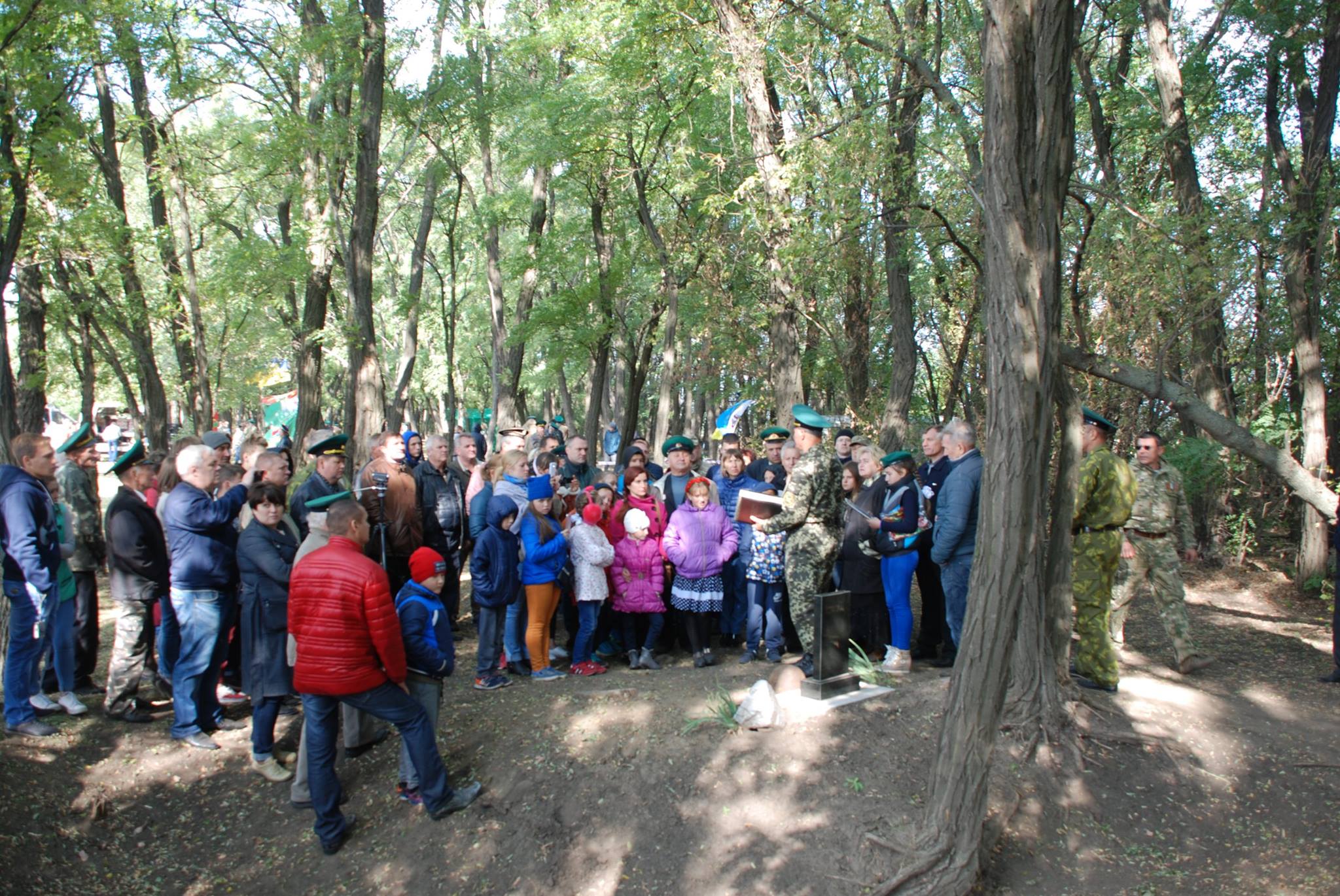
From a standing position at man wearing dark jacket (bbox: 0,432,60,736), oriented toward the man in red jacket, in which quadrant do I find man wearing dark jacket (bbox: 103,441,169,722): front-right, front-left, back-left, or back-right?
front-left

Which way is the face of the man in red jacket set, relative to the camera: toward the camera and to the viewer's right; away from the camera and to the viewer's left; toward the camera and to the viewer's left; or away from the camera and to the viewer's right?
away from the camera and to the viewer's right

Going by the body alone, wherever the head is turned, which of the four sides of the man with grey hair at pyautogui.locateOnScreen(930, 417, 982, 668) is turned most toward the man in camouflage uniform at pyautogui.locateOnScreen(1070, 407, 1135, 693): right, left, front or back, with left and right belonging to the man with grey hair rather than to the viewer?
back

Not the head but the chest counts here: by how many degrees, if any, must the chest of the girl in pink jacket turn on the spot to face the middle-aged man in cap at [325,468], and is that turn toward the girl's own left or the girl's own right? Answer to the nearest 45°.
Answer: approximately 90° to the girl's own right

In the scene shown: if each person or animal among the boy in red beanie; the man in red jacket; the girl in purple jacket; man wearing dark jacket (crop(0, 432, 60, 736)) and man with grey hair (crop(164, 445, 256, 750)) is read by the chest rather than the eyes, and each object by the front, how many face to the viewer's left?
0

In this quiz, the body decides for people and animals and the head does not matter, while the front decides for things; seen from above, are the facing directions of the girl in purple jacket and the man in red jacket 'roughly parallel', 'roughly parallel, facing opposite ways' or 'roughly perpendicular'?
roughly parallel, facing opposite ways

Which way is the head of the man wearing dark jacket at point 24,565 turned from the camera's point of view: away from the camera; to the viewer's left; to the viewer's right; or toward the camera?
to the viewer's right

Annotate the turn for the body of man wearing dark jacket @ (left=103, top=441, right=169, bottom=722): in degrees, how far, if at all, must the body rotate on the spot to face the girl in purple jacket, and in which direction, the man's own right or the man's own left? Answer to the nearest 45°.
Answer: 0° — they already face them

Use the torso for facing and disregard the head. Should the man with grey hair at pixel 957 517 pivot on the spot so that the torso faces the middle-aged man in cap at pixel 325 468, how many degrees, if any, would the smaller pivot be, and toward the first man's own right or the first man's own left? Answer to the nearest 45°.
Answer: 0° — they already face them

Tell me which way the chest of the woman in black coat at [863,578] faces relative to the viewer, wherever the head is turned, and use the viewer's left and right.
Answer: facing the viewer and to the left of the viewer

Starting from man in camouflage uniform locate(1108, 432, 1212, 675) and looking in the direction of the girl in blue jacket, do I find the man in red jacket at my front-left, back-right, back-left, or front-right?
front-left

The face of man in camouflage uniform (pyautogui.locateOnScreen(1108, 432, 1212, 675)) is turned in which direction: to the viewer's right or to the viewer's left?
to the viewer's left

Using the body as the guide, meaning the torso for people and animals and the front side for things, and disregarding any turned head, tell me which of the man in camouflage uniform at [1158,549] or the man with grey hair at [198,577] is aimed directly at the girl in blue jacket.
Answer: the man with grey hair

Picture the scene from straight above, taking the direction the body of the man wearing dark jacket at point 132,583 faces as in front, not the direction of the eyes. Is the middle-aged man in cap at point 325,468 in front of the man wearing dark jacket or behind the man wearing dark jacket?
in front
